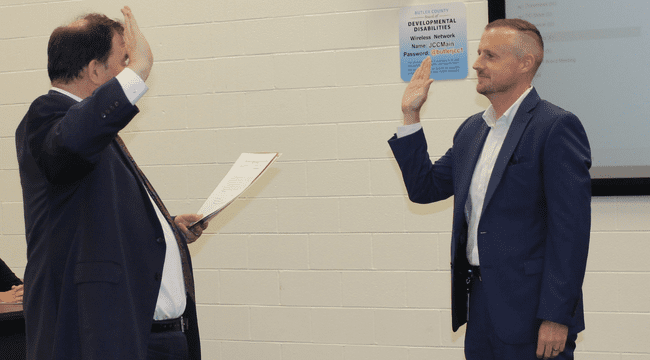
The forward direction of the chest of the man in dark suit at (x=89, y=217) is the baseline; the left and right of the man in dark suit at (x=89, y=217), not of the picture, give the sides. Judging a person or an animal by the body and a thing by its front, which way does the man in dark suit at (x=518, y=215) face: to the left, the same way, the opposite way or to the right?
the opposite way

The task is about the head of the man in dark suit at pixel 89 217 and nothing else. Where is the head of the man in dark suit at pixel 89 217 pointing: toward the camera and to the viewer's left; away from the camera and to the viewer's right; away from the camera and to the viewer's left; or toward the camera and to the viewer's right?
away from the camera and to the viewer's right

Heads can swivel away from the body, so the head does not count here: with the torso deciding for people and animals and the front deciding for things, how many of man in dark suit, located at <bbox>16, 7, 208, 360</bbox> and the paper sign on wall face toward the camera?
1

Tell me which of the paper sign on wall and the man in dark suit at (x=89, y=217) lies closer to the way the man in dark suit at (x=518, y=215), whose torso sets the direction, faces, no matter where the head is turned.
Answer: the man in dark suit

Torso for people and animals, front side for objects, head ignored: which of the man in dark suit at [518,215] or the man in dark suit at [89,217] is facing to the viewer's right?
the man in dark suit at [89,217]

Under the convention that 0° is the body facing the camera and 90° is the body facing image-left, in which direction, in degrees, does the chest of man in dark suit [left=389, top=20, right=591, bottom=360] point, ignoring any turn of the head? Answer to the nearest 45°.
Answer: approximately 45°

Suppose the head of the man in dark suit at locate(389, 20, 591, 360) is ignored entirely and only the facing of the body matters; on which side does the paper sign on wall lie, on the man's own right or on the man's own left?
on the man's own right

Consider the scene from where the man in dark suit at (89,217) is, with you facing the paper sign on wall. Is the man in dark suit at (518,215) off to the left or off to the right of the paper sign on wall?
right

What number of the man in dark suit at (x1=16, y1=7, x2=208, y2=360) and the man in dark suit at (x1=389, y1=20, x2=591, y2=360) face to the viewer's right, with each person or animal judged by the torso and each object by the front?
1

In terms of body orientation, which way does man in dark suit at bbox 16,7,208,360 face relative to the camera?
to the viewer's right

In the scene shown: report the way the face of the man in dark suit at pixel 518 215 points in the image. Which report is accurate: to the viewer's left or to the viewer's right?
to the viewer's left

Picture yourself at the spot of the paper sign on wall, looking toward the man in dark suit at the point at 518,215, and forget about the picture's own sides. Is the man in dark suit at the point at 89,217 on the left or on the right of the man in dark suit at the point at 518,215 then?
right
